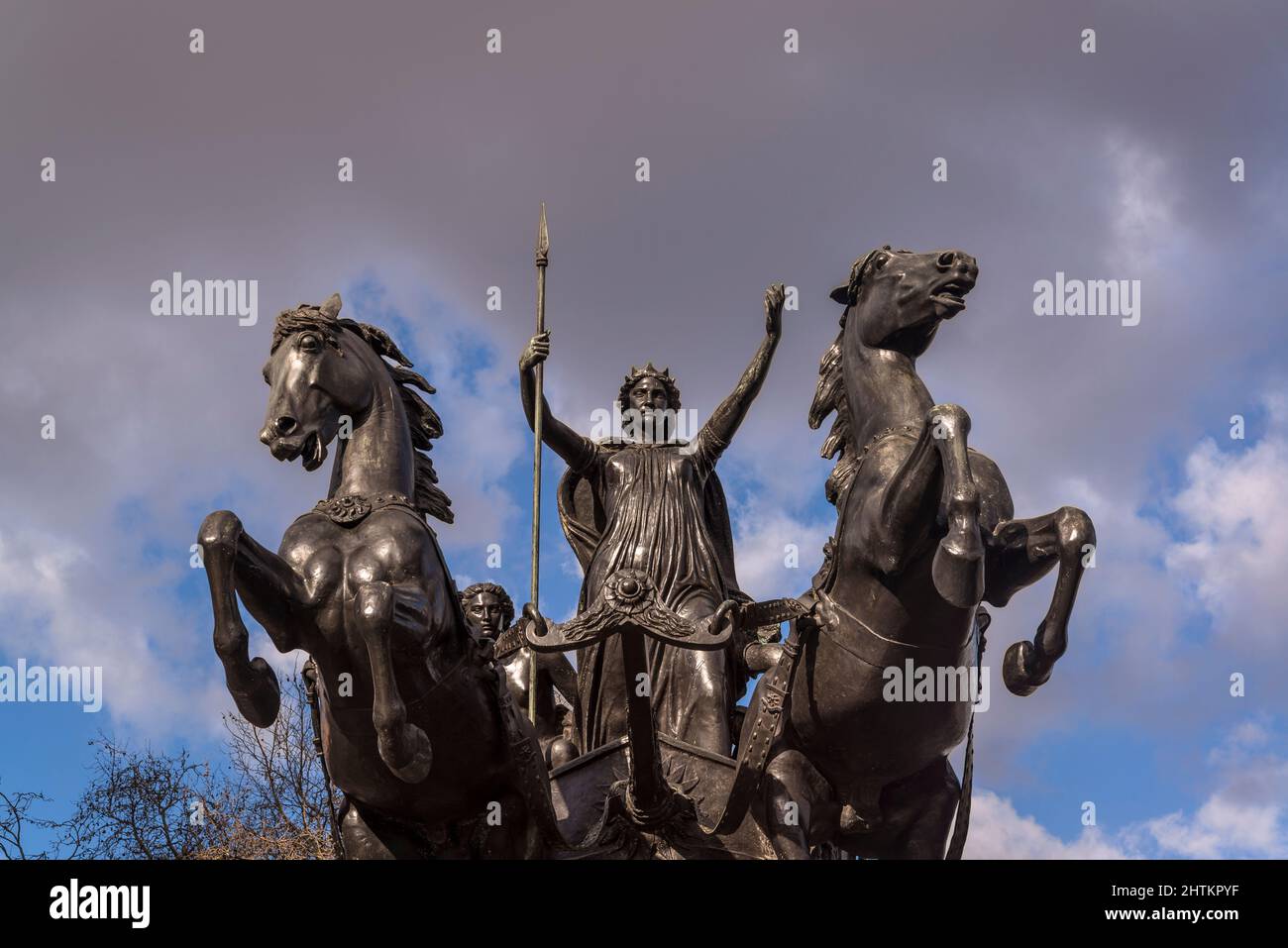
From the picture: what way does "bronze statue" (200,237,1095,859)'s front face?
toward the camera

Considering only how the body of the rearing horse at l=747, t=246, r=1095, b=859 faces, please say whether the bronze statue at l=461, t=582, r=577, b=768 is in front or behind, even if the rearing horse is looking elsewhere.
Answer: behind

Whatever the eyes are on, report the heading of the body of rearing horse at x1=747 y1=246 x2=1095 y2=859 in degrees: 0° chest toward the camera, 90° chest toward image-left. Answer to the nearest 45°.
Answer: approximately 315°

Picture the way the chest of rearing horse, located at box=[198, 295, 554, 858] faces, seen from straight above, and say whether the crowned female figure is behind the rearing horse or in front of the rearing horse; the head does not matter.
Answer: behind

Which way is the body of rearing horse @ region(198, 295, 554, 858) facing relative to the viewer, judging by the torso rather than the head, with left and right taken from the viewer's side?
facing the viewer and to the left of the viewer

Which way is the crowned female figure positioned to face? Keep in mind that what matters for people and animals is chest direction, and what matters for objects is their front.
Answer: toward the camera
